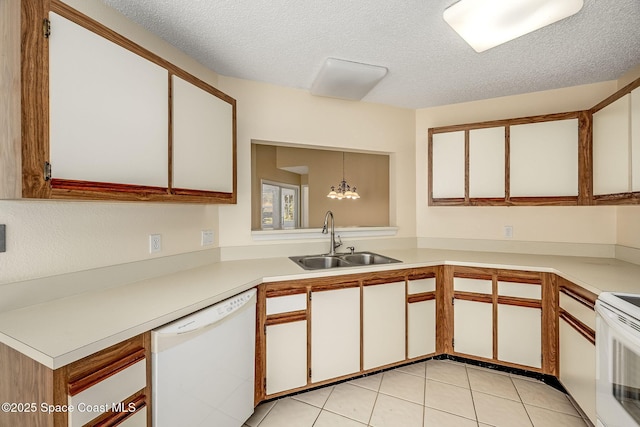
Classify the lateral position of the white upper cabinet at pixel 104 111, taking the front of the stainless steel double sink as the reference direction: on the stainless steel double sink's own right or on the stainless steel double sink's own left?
on the stainless steel double sink's own right

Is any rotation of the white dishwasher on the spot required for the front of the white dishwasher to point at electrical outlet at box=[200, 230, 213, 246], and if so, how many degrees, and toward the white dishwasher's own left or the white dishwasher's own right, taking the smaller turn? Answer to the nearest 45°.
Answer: approximately 135° to the white dishwasher's own left

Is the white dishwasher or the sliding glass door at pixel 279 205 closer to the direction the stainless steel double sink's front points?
the white dishwasher

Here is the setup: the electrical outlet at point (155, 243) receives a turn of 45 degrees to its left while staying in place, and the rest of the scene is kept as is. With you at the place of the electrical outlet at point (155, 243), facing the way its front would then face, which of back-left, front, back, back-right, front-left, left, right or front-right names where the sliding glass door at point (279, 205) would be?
front-left

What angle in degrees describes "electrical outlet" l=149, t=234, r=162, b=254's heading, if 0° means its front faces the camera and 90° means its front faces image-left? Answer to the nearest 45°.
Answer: approximately 315°

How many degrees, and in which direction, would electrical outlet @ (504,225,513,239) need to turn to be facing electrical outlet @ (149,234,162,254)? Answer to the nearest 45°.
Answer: approximately 45° to its right
